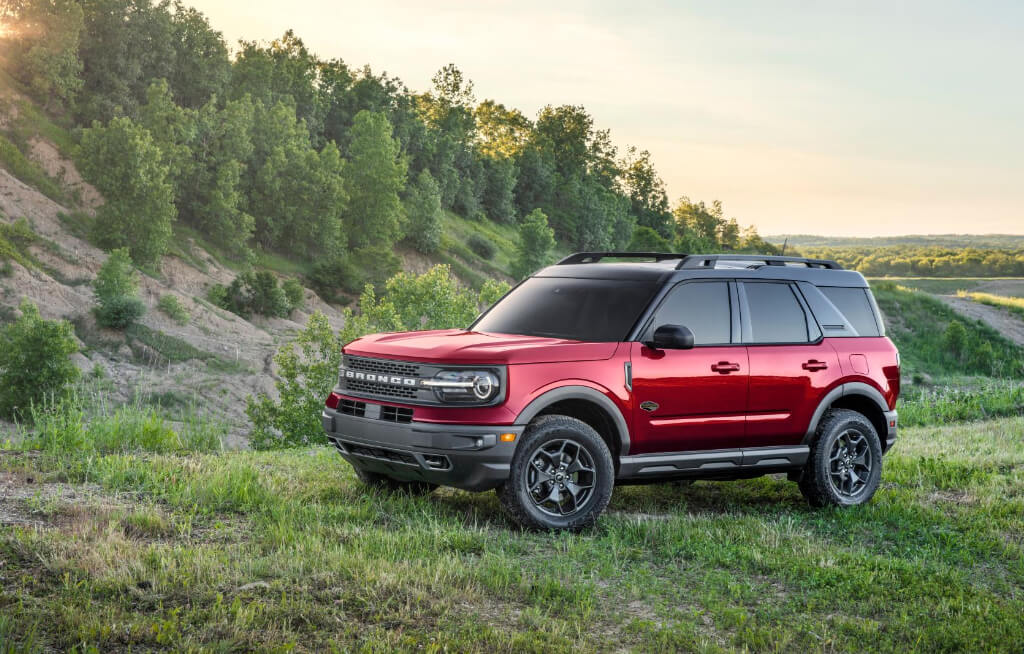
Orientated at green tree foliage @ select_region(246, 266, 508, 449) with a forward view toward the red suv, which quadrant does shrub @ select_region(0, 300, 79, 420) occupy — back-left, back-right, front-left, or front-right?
back-right

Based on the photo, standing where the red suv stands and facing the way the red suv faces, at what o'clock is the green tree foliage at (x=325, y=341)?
The green tree foliage is roughly at 4 o'clock from the red suv.

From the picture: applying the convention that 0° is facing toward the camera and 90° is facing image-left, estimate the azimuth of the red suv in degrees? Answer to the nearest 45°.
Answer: approximately 45°

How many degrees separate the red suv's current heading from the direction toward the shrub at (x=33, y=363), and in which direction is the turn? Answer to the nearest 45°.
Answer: approximately 90° to its right

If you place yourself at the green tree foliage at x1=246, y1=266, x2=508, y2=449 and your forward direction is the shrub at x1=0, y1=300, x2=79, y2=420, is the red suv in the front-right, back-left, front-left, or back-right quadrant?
back-left
